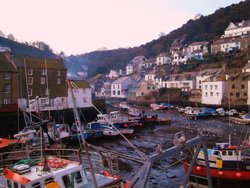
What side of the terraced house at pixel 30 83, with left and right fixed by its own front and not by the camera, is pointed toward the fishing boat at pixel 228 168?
front

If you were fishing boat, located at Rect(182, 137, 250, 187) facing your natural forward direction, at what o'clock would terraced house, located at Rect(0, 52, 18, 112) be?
The terraced house is roughly at 1 o'clock from the fishing boat.

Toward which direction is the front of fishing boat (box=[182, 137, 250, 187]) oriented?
to the viewer's left

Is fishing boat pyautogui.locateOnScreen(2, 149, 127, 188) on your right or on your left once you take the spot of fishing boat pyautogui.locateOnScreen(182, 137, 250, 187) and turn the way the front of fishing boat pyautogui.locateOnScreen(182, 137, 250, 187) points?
on your left

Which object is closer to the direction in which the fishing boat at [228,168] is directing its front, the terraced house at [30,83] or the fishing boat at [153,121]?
the terraced house

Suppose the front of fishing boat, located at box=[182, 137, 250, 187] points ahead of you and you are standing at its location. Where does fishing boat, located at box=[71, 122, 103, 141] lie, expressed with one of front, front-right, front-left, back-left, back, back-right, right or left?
front-right

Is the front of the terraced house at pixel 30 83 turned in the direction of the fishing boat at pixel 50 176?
yes

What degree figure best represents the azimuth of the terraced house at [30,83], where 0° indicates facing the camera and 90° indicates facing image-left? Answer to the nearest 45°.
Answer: approximately 0°
